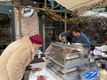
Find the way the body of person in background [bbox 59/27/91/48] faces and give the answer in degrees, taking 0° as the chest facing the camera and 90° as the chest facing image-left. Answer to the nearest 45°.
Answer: approximately 45°

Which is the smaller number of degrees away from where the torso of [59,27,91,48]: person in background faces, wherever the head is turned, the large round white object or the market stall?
the market stall

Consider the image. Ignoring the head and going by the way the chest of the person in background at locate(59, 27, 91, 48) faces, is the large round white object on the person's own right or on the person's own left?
on the person's own right
